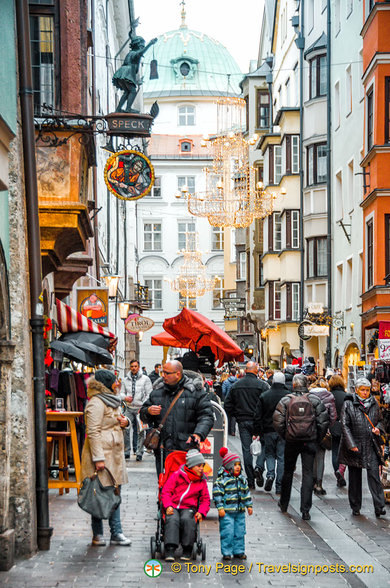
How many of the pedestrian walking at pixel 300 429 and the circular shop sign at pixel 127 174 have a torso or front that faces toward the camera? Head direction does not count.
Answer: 1

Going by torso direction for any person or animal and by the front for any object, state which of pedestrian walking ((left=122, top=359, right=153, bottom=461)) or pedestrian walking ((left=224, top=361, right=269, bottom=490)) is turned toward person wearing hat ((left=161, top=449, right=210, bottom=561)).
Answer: pedestrian walking ((left=122, top=359, right=153, bottom=461))

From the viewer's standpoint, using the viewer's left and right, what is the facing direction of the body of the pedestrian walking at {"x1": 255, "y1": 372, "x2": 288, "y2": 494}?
facing away from the viewer

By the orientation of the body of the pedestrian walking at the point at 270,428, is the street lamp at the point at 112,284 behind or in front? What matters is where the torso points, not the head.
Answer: in front

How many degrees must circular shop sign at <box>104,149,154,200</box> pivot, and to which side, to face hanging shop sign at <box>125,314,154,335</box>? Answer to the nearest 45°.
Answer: approximately 180°

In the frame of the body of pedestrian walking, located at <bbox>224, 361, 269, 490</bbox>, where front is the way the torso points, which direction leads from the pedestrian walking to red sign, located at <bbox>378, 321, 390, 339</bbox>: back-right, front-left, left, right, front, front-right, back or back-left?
front-right

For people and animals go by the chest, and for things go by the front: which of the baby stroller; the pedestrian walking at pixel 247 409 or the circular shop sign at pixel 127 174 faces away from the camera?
the pedestrian walking

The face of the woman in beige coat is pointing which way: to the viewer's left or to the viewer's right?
to the viewer's right

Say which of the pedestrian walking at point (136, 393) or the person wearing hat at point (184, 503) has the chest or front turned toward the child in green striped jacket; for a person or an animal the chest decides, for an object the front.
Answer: the pedestrian walking

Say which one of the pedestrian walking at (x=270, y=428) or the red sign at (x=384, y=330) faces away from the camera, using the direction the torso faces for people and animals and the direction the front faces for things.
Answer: the pedestrian walking

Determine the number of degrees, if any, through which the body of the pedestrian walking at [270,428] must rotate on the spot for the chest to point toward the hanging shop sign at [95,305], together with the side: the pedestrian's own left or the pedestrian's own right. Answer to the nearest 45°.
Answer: approximately 45° to the pedestrian's own left

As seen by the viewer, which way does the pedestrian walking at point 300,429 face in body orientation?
away from the camera

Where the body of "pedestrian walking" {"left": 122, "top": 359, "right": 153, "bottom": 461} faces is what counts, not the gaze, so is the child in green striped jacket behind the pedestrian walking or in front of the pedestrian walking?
in front
